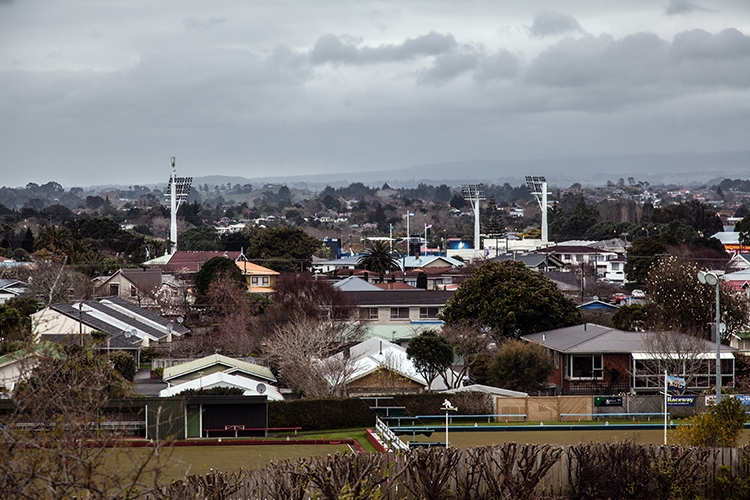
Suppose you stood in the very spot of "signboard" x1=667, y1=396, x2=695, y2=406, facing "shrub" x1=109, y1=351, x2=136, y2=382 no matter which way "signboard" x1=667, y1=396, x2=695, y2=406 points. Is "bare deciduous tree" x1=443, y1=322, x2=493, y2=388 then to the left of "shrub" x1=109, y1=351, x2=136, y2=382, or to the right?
right

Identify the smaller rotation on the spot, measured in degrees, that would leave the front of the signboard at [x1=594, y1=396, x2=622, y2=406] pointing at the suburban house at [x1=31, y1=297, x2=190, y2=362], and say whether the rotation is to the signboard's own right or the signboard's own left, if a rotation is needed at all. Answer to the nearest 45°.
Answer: approximately 90° to the signboard's own right

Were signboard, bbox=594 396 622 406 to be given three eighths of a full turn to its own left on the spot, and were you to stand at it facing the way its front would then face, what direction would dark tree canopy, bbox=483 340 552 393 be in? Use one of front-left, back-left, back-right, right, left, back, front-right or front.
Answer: left

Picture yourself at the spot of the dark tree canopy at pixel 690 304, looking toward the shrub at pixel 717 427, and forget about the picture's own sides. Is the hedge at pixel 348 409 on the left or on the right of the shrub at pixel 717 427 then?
right

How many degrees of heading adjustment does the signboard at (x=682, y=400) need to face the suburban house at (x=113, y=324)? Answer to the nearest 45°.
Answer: approximately 90° to its right

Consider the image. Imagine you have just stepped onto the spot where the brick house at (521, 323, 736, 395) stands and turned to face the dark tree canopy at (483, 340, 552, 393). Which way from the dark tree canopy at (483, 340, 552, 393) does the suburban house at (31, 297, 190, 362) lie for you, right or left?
right

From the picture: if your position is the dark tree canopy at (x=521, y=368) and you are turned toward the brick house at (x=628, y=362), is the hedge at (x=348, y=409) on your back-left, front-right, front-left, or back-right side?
back-right

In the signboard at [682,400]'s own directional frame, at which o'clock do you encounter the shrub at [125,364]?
The shrub is roughly at 3 o'clock from the signboard.

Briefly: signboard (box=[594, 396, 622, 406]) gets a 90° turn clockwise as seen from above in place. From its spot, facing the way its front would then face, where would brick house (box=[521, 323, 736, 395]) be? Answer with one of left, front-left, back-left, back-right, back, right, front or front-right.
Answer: right

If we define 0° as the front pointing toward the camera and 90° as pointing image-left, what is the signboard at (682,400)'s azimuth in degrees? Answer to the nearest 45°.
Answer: approximately 0°

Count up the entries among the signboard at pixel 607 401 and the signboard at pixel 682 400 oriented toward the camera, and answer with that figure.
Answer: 2

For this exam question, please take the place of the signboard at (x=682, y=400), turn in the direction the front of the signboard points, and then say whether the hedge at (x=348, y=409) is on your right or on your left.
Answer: on your right
